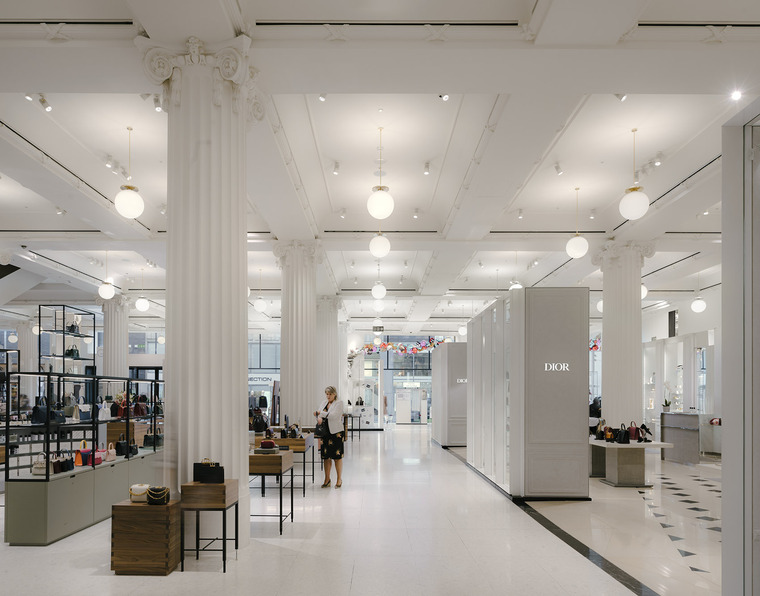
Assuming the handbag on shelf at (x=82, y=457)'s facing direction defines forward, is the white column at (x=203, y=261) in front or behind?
in front

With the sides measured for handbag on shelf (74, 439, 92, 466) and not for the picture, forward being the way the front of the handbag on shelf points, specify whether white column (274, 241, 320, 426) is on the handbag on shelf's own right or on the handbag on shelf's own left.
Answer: on the handbag on shelf's own left

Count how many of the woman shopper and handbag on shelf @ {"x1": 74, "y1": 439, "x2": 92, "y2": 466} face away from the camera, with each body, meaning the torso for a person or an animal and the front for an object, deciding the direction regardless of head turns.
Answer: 0

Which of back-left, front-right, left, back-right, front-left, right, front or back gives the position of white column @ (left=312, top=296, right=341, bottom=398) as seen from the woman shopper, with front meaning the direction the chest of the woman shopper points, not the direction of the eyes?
back-right

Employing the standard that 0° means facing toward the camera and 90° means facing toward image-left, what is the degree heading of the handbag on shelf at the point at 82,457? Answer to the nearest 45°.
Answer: approximately 315°

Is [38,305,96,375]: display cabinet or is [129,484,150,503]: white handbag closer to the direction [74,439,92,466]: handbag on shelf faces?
the white handbag

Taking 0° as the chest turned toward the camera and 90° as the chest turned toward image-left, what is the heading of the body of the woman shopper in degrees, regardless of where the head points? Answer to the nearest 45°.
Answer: approximately 45°

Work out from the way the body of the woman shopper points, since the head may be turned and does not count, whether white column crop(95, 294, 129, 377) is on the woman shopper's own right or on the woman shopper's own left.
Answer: on the woman shopper's own right
